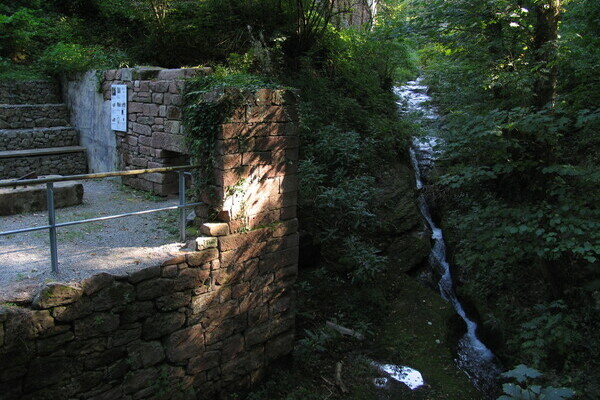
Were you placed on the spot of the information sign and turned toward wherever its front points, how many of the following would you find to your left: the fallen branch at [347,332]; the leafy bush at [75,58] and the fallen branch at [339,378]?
2

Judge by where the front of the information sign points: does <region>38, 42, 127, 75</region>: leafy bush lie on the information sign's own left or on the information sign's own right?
on the information sign's own right

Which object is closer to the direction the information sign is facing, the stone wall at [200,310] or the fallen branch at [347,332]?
the stone wall

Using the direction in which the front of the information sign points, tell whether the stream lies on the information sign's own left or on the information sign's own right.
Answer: on the information sign's own left

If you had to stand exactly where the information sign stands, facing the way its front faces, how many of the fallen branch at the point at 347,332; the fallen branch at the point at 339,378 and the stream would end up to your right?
0

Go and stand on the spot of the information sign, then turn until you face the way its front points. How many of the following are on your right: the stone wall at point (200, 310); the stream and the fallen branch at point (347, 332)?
0

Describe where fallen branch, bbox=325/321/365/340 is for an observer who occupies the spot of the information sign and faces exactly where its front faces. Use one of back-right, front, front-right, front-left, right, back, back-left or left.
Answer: left

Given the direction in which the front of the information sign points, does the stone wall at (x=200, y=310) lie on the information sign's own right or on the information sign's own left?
on the information sign's own left

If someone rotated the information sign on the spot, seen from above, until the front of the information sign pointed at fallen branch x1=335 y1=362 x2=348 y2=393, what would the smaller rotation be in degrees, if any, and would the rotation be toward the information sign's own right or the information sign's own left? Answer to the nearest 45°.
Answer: approximately 90° to the information sign's own left

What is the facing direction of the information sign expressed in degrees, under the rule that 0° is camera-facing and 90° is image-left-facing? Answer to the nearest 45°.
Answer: approximately 45°
